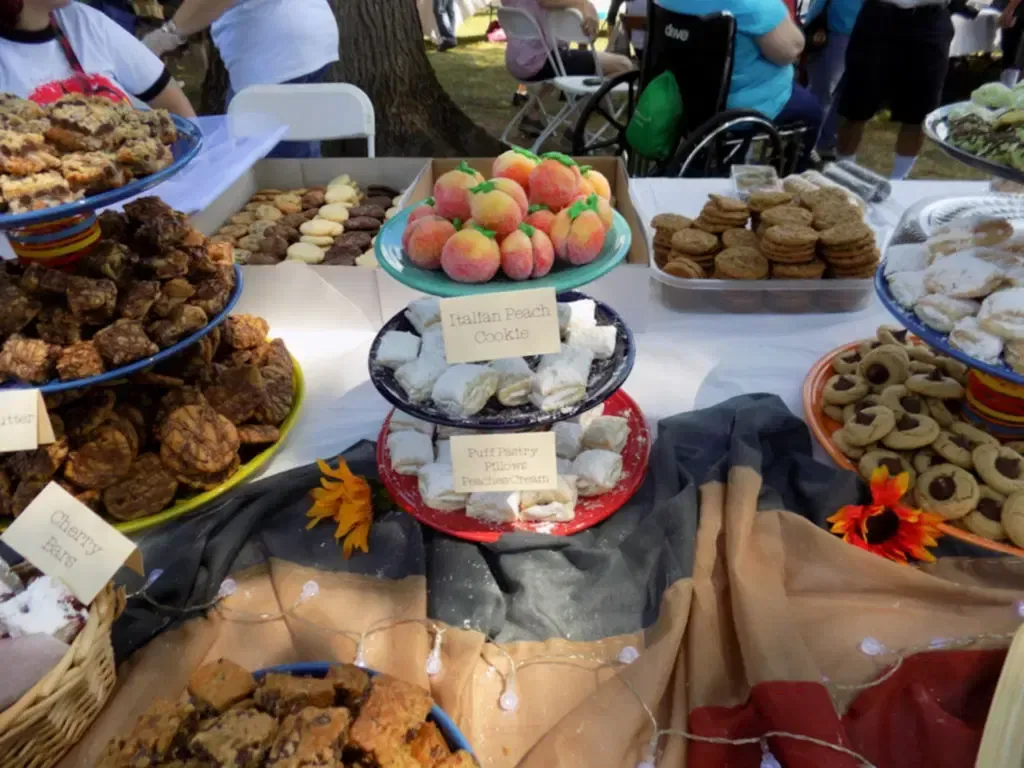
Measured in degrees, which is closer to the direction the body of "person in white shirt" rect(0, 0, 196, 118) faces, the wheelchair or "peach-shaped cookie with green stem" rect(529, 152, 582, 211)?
the peach-shaped cookie with green stem

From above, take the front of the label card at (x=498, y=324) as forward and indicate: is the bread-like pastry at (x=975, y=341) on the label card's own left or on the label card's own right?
on the label card's own left

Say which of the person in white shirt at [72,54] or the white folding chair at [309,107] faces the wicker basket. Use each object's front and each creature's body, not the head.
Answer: the person in white shirt

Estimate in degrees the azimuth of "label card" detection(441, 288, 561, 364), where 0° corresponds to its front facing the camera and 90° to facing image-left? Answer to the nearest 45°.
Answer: approximately 0°

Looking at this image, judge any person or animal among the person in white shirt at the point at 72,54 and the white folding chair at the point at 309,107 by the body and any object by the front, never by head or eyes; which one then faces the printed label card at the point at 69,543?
the person in white shirt

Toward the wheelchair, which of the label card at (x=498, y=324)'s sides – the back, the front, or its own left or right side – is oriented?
back

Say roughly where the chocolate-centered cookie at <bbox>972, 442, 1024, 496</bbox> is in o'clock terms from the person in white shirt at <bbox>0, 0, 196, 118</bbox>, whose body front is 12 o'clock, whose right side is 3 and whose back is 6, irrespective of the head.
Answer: The chocolate-centered cookie is roughly at 11 o'clock from the person in white shirt.
